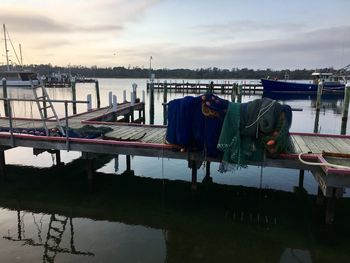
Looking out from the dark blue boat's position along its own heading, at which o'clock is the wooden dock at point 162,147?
The wooden dock is roughly at 9 o'clock from the dark blue boat.

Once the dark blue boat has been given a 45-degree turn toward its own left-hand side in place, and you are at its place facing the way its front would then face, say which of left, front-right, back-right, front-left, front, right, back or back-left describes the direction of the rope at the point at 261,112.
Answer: front-left

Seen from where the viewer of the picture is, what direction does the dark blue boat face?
facing to the left of the viewer

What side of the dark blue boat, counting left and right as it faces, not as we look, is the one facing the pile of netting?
left
